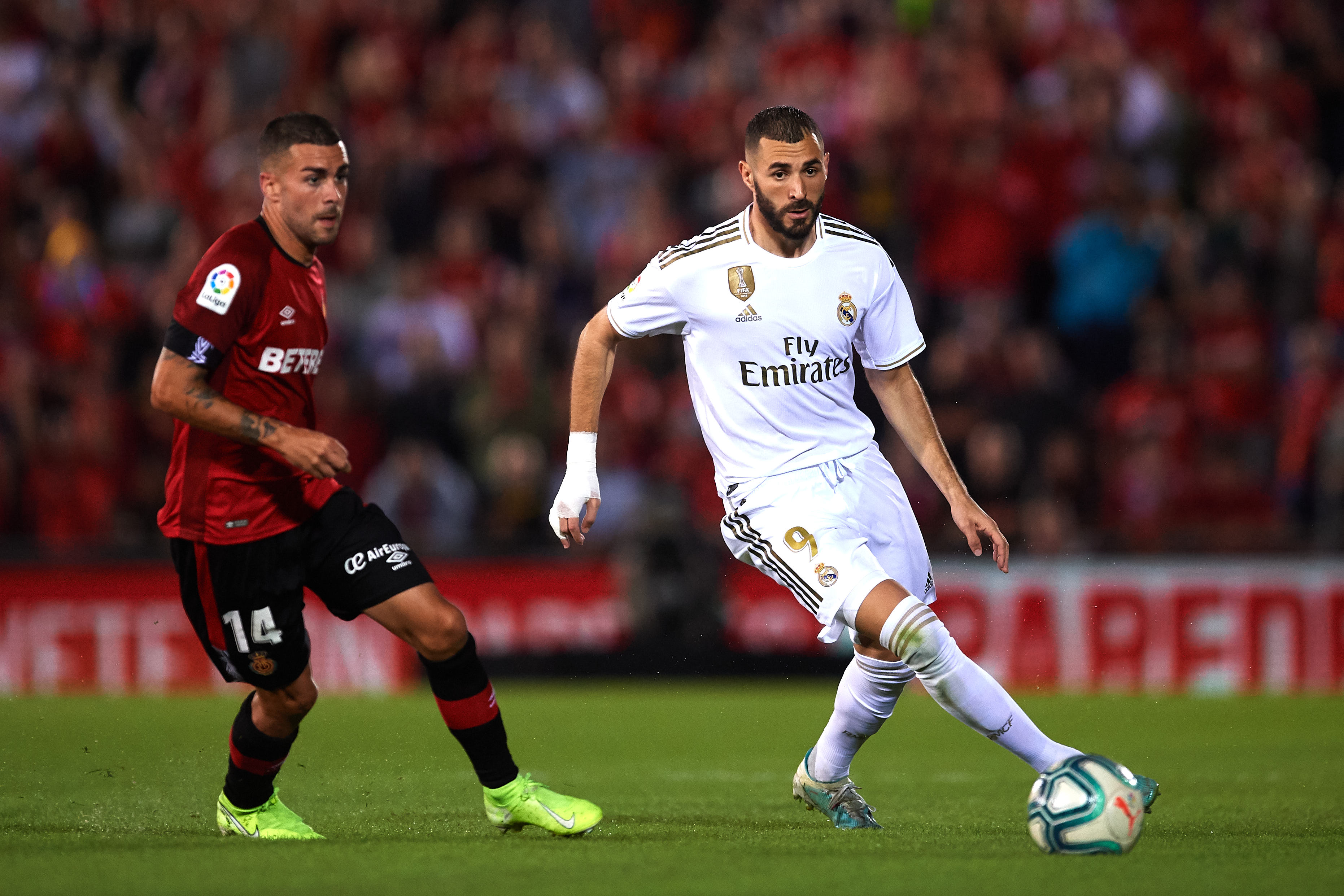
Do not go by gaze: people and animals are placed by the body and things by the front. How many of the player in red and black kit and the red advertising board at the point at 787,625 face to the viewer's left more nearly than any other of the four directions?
0

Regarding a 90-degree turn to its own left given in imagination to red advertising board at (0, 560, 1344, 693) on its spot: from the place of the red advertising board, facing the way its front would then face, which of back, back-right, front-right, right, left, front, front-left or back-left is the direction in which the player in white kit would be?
right

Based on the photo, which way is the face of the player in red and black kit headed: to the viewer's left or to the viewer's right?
to the viewer's right

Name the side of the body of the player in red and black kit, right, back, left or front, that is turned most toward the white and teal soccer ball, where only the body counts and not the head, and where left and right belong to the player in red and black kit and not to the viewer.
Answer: front

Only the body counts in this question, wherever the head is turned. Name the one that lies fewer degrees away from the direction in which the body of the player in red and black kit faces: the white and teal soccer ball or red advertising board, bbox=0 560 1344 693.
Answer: the white and teal soccer ball

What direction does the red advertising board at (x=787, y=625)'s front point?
toward the camera

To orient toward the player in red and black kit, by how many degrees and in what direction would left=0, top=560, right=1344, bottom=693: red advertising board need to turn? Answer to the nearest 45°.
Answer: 0° — it already faces them

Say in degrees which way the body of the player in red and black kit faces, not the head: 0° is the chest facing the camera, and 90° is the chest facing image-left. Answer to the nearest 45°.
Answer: approximately 315°

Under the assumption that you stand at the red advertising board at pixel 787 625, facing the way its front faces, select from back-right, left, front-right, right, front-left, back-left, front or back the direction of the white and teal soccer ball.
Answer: front
